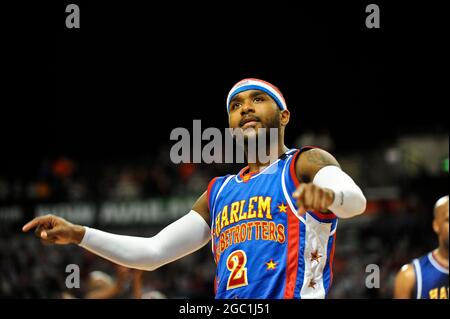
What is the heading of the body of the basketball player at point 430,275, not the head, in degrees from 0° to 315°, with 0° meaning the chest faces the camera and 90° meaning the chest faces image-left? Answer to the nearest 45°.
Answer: approximately 0°

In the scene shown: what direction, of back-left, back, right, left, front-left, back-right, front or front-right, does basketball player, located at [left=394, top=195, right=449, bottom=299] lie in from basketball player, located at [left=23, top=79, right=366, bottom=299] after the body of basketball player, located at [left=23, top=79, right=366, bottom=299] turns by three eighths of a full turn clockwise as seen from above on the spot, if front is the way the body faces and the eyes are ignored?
front-right
